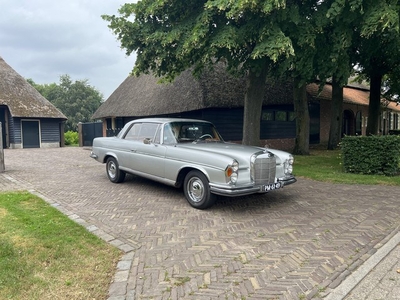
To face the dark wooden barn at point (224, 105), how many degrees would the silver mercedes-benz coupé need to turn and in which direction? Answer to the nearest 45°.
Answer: approximately 135° to its left

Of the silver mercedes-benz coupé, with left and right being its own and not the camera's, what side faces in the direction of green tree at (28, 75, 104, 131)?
back

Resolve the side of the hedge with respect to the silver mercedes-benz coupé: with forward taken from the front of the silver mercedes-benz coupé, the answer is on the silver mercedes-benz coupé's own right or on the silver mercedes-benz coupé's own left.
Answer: on the silver mercedes-benz coupé's own left

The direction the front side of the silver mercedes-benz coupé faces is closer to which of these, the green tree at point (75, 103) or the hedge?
the hedge

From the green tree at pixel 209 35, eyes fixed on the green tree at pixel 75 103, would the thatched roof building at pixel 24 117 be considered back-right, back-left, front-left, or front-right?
front-left

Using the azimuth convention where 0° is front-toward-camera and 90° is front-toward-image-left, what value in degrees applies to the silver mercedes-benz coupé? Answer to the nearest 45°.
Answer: approximately 315°

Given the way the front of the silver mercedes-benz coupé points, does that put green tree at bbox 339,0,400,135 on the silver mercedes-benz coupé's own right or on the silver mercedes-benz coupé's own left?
on the silver mercedes-benz coupé's own left

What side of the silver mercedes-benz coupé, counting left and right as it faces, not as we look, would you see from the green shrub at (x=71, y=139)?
back

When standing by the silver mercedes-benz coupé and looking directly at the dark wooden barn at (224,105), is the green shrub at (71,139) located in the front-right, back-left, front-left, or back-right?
front-left

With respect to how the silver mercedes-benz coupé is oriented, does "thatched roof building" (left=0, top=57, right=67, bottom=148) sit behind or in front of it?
behind
